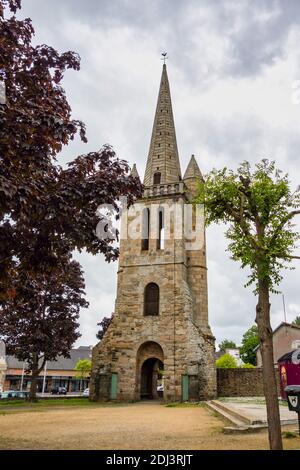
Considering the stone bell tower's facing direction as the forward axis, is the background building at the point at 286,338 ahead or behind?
behind

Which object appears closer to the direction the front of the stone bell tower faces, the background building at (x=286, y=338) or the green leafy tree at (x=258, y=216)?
the green leafy tree

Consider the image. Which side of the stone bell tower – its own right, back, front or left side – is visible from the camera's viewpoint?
front

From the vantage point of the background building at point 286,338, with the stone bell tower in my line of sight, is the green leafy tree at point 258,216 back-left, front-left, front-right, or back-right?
front-left

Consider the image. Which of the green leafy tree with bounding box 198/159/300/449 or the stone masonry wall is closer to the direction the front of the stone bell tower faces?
the green leafy tree

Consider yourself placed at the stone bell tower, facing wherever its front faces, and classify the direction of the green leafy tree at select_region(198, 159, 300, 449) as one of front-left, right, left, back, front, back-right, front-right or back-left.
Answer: front

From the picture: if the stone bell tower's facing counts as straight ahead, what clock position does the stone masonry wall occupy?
The stone masonry wall is roughly at 8 o'clock from the stone bell tower.
